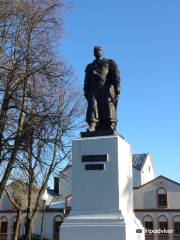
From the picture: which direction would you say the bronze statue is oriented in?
toward the camera
